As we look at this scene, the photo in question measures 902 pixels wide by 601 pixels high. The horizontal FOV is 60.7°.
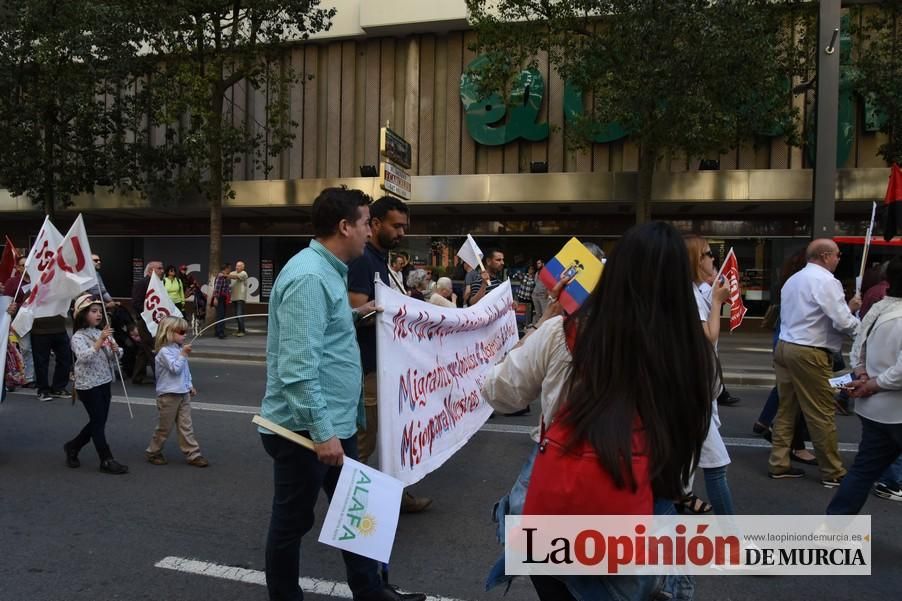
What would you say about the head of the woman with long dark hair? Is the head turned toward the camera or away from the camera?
away from the camera

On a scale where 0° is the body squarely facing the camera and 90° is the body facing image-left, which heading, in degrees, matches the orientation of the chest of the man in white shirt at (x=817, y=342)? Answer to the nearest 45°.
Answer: approximately 225°

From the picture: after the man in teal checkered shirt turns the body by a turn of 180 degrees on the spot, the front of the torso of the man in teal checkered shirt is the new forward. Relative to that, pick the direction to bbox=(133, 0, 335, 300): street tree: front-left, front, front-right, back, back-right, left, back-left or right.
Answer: right

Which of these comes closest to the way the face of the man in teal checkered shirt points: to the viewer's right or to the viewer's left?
to the viewer's right

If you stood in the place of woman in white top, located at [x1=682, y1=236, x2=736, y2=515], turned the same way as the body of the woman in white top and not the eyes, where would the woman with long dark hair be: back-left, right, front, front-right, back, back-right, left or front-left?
right

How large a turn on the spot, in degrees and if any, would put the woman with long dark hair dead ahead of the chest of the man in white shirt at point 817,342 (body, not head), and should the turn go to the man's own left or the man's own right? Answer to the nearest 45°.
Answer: approximately 135° to the man's own right

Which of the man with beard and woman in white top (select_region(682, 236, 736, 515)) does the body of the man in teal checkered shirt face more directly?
the woman in white top

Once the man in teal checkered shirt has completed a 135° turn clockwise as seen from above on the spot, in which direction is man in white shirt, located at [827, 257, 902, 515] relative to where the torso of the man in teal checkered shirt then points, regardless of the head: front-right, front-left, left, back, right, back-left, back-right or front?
back-left

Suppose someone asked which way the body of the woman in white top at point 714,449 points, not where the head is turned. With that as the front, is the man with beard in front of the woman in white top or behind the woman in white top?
behind

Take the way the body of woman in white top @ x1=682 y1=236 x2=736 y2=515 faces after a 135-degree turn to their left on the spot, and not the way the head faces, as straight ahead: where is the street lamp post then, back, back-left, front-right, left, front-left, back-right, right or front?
front-right

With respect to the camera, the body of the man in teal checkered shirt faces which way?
to the viewer's right
